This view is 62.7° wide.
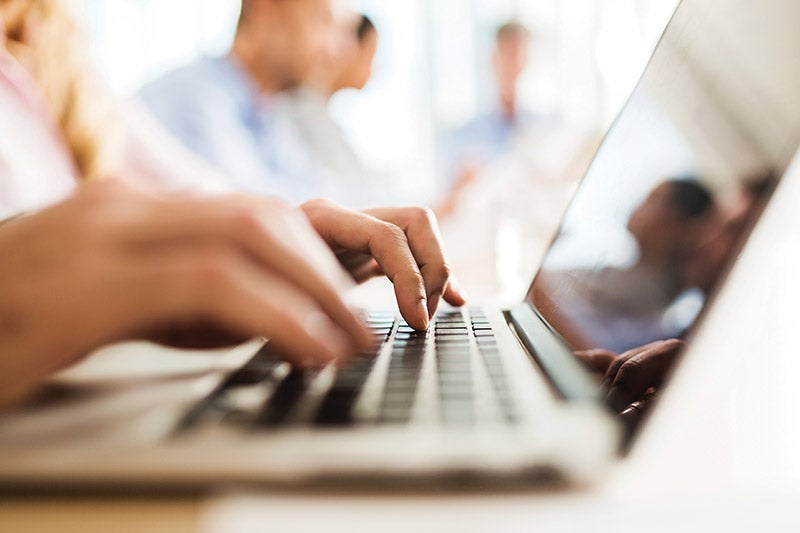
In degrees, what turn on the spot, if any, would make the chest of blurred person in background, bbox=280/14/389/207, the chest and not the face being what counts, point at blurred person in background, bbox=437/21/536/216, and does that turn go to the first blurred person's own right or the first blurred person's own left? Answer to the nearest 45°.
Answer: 0° — they already face them

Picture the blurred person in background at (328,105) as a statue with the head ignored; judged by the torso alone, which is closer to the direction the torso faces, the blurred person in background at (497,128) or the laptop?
the blurred person in background

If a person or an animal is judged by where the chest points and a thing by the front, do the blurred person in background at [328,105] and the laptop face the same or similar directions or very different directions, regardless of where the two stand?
very different directions

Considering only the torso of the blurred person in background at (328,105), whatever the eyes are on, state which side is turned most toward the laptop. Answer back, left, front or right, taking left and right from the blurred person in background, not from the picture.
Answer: right

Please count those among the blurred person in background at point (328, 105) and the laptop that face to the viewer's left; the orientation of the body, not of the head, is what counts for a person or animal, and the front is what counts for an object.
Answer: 1

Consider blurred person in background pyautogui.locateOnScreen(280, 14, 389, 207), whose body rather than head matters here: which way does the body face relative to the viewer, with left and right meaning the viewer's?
facing to the right of the viewer

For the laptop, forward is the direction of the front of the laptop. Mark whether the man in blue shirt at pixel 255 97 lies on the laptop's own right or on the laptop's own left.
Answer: on the laptop's own right

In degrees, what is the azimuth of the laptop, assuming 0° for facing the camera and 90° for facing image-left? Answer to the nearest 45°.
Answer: approximately 90°

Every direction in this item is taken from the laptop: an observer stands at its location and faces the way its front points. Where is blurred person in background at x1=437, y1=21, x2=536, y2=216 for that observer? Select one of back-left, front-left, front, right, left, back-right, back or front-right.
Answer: right

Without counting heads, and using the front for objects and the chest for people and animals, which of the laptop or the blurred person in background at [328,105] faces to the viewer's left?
the laptop
